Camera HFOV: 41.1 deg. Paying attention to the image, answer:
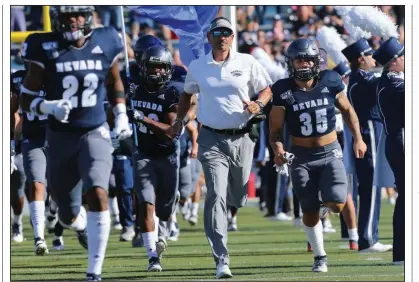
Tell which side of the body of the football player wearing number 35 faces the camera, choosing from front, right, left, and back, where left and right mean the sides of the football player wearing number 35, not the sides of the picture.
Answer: front

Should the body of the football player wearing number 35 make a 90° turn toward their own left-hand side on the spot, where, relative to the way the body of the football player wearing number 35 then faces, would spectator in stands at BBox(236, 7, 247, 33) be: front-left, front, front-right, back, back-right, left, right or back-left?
left

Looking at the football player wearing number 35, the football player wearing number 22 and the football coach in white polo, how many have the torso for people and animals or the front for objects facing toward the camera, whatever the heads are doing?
3

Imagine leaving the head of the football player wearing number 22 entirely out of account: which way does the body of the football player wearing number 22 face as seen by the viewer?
toward the camera

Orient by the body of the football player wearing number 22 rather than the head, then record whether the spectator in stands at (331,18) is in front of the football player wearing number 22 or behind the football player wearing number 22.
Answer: behind

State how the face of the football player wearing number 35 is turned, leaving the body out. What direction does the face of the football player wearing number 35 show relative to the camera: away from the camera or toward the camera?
toward the camera

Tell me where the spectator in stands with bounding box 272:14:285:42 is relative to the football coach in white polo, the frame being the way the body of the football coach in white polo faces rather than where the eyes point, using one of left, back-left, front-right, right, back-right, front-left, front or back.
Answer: back

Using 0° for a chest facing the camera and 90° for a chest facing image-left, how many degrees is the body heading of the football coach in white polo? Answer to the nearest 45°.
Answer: approximately 0°

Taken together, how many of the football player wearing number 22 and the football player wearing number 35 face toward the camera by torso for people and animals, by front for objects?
2

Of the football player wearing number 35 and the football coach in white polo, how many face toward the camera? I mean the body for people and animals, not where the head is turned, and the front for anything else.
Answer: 2

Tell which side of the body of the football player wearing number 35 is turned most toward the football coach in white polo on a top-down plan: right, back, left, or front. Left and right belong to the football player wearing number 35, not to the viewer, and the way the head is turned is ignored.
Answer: right

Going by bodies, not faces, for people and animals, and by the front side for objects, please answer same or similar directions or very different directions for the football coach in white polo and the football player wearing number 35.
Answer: same or similar directions
